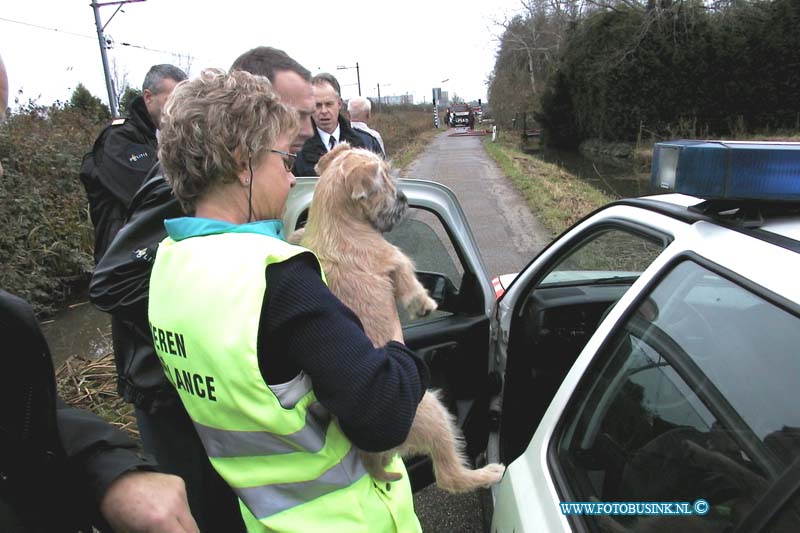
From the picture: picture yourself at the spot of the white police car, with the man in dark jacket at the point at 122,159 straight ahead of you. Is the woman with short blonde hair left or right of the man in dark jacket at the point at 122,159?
left

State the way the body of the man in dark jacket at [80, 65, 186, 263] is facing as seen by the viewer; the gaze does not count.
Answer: to the viewer's right

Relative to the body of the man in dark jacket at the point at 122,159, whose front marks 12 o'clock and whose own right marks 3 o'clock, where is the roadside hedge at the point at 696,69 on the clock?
The roadside hedge is roughly at 11 o'clock from the man in dark jacket.

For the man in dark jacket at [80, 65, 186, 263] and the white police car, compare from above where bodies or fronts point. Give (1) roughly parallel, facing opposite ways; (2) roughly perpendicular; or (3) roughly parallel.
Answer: roughly perpendicular

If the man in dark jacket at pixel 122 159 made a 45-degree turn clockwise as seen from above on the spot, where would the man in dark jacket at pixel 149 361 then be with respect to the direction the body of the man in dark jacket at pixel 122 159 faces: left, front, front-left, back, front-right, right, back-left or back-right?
front-right

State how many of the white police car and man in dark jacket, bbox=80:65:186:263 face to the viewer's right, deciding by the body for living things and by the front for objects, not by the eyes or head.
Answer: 1

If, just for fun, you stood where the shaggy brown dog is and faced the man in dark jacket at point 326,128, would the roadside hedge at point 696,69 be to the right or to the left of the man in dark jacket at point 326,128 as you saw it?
right

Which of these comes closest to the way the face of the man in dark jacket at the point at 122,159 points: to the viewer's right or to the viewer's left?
to the viewer's right

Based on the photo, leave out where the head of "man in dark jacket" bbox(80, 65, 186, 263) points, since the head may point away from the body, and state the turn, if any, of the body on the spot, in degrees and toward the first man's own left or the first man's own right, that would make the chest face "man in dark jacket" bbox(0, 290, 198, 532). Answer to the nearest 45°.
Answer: approximately 90° to the first man's own right

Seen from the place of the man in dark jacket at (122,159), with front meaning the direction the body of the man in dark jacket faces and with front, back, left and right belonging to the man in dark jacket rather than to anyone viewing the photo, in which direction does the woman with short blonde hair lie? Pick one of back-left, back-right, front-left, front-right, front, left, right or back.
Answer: right
